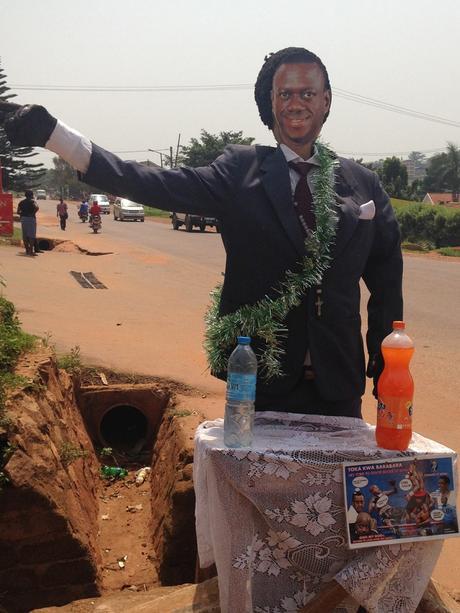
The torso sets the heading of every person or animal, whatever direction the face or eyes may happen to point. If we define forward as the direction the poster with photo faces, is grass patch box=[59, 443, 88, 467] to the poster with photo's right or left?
on its right

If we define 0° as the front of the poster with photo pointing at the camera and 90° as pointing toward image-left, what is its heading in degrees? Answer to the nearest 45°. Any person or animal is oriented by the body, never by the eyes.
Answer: approximately 0°

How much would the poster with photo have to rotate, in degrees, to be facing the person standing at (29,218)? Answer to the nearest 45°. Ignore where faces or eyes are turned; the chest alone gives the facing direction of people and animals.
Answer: approximately 135° to its right

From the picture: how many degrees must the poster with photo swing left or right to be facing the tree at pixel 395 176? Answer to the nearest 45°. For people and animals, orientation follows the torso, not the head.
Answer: approximately 180°

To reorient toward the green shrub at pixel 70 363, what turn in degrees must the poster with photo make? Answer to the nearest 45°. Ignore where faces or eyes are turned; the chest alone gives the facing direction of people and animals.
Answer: approximately 135° to its right

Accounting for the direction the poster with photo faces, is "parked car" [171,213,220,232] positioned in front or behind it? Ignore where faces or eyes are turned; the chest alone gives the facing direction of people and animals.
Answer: behind

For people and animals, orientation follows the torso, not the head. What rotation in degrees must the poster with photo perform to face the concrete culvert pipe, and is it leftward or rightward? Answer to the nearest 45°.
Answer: approximately 135° to its right

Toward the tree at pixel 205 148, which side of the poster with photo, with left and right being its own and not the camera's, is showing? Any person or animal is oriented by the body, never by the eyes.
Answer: back

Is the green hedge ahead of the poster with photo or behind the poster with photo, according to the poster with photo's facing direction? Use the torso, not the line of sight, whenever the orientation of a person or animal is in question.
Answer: behind
